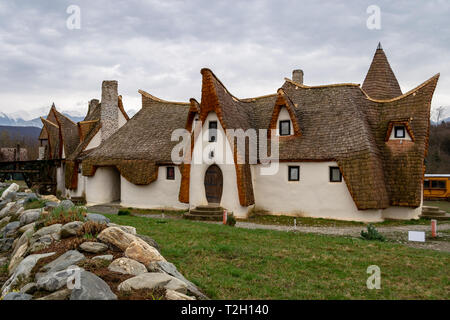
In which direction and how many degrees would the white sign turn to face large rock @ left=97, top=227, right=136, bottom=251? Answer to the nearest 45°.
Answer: approximately 45° to its right

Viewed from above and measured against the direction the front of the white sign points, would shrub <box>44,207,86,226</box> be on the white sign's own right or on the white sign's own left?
on the white sign's own right

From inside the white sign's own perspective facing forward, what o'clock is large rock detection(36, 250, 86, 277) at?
The large rock is roughly at 1 o'clock from the white sign.

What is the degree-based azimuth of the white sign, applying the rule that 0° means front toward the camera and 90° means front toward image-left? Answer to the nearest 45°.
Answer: approximately 0°

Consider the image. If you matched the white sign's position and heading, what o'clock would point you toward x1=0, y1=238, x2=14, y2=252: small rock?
The small rock is roughly at 2 o'clock from the white sign.

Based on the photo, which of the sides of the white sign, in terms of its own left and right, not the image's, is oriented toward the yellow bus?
back

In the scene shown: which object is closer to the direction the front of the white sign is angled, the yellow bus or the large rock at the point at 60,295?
the large rock
